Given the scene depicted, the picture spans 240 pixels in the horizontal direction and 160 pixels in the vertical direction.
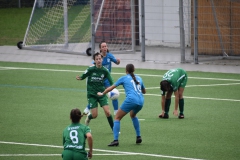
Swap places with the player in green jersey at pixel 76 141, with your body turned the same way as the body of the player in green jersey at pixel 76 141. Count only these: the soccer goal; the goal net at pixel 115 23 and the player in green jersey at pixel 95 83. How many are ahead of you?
3

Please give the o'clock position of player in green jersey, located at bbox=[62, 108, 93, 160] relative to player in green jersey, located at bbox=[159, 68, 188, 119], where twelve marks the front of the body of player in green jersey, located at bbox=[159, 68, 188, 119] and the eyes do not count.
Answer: player in green jersey, located at bbox=[62, 108, 93, 160] is roughly at 11 o'clock from player in green jersey, located at bbox=[159, 68, 188, 119].

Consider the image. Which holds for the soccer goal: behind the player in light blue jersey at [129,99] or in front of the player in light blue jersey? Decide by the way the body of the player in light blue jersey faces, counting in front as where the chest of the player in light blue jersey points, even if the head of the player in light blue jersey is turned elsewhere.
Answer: in front

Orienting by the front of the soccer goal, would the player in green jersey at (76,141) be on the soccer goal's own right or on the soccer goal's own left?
on the soccer goal's own right

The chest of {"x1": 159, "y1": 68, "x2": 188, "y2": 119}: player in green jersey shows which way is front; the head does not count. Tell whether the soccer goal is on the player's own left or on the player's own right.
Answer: on the player's own right

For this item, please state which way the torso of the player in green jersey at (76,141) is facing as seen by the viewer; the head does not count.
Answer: away from the camera

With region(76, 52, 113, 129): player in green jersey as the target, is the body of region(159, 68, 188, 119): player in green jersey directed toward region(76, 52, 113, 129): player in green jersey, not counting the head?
yes

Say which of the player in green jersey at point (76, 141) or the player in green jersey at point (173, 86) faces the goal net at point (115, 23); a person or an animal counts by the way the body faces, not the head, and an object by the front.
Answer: the player in green jersey at point (76, 141)
